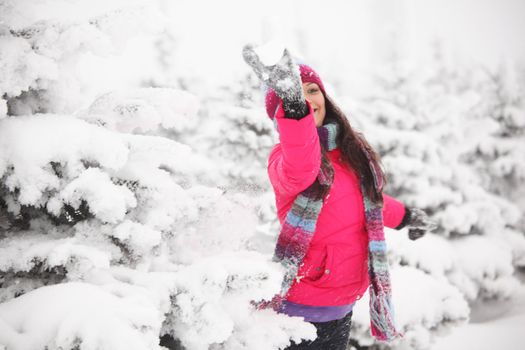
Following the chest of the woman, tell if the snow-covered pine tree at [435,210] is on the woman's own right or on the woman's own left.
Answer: on the woman's own left

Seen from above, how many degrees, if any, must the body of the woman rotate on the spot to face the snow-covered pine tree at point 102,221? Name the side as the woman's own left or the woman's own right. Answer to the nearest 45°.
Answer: approximately 90° to the woman's own right

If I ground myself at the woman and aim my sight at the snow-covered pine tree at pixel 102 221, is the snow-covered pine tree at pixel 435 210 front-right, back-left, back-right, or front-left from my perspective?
back-right
